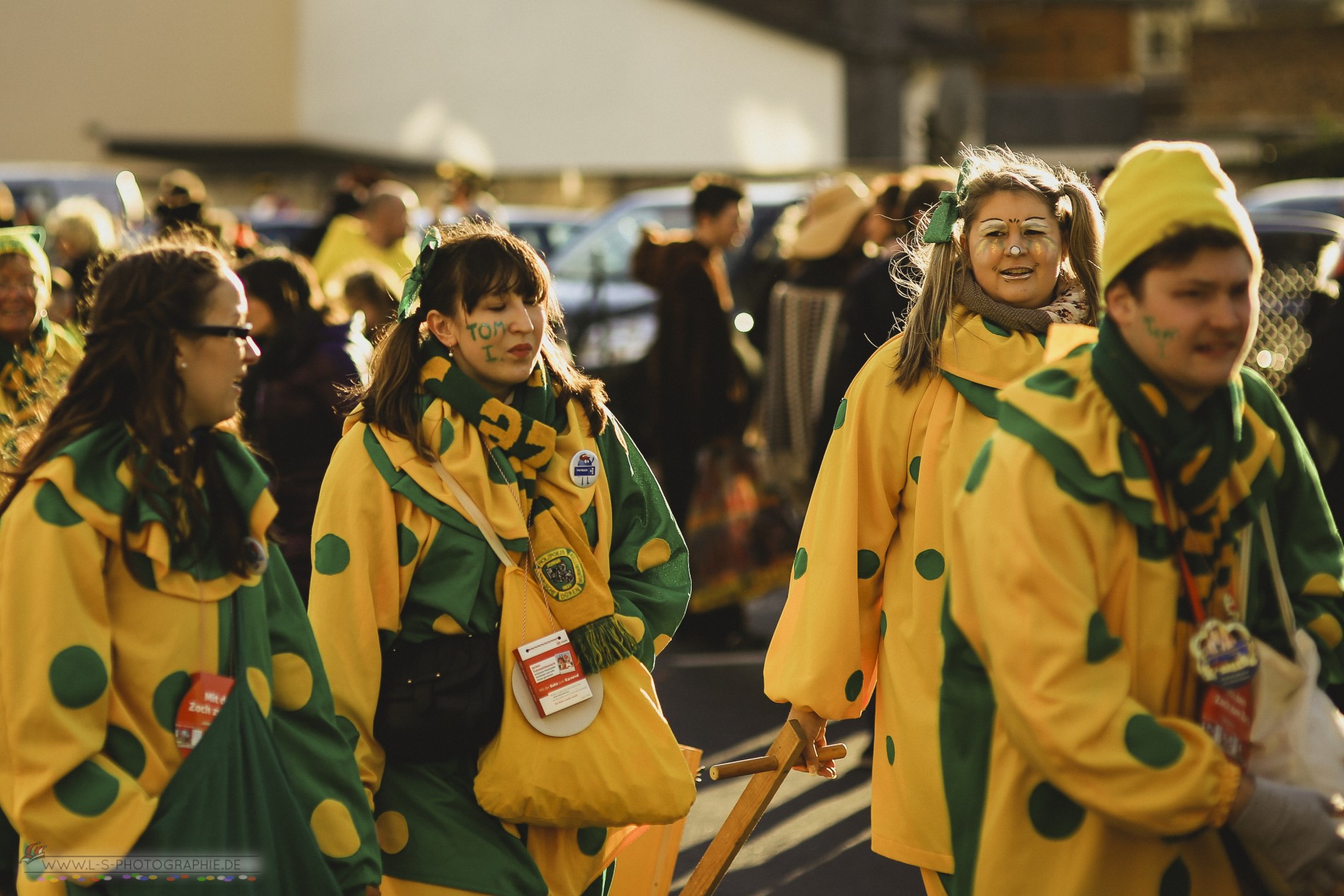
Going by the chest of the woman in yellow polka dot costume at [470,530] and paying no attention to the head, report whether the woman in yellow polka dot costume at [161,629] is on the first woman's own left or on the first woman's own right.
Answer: on the first woman's own right

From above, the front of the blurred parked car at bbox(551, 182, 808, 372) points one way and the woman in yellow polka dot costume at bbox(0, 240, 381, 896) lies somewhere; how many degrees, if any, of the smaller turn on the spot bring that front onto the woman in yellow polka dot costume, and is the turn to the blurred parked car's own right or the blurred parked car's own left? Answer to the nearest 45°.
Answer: approximately 90° to the blurred parked car's own left

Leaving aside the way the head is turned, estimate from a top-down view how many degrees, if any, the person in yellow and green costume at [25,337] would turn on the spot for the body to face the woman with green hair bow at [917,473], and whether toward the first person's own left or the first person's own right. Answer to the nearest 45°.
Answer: approximately 45° to the first person's own left

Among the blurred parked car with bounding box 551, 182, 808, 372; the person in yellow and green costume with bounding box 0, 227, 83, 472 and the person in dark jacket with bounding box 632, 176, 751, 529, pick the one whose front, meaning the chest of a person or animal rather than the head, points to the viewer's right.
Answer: the person in dark jacket

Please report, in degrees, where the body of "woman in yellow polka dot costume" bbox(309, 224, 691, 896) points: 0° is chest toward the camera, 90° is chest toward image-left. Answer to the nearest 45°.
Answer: approximately 315°

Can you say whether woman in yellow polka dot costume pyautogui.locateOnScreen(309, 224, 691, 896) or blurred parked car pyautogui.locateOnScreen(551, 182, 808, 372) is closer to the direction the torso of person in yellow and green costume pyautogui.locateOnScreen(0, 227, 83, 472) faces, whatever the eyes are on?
the woman in yellow polka dot costume

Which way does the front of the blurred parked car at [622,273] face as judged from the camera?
facing to the left of the viewer

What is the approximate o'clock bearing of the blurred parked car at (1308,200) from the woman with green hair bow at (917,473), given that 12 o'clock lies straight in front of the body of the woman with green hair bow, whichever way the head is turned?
The blurred parked car is roughly at 8 o'clock from the woman with green hair bow.
